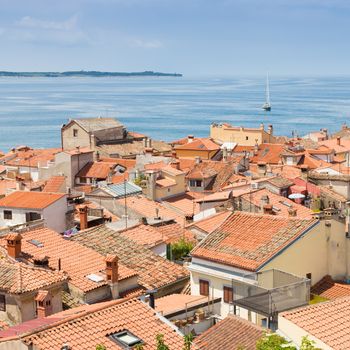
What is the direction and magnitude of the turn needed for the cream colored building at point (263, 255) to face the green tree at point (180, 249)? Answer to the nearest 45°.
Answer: approximately 90° to its right

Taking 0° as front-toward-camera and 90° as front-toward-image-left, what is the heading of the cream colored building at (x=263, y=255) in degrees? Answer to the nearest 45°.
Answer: approximately 45°
